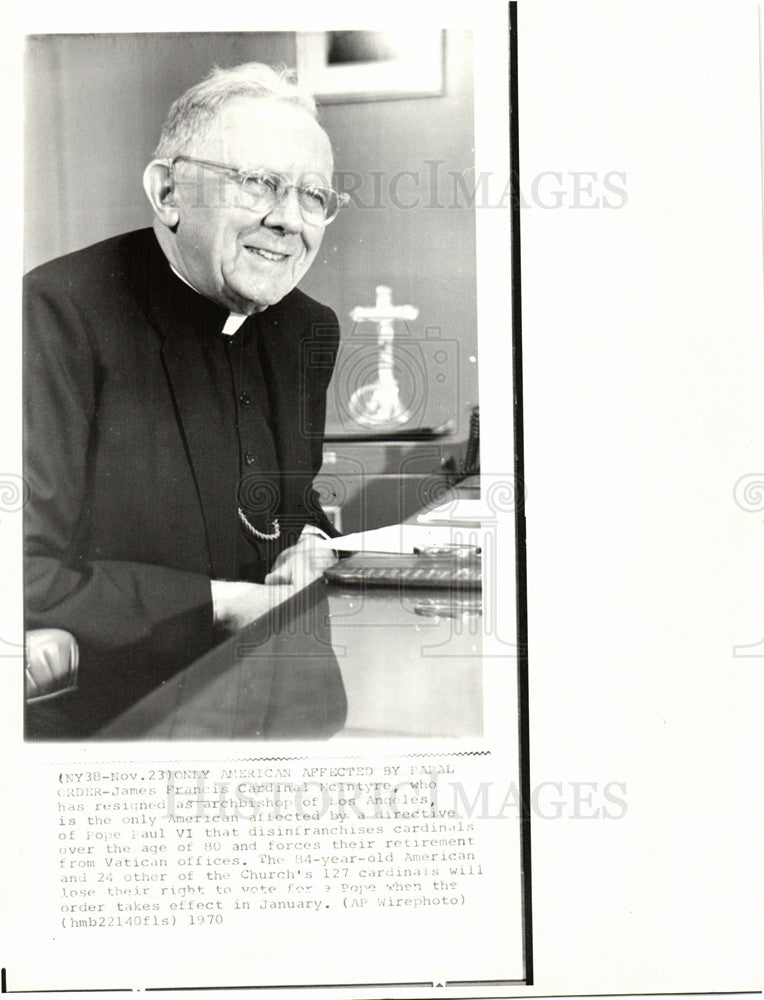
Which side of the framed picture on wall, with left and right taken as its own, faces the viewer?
front
